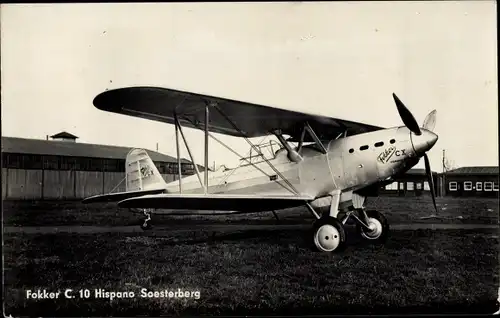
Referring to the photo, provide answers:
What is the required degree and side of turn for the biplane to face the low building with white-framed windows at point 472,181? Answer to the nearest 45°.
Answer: approximately 45° to its left

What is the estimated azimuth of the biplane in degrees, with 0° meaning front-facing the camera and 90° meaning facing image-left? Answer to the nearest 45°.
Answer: approximately 315°
